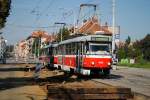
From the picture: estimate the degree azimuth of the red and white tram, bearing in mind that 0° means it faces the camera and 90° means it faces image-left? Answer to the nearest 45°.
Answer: approximately 315°

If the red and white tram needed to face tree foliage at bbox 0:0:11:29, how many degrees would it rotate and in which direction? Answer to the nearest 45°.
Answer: approximately 135° to its right
